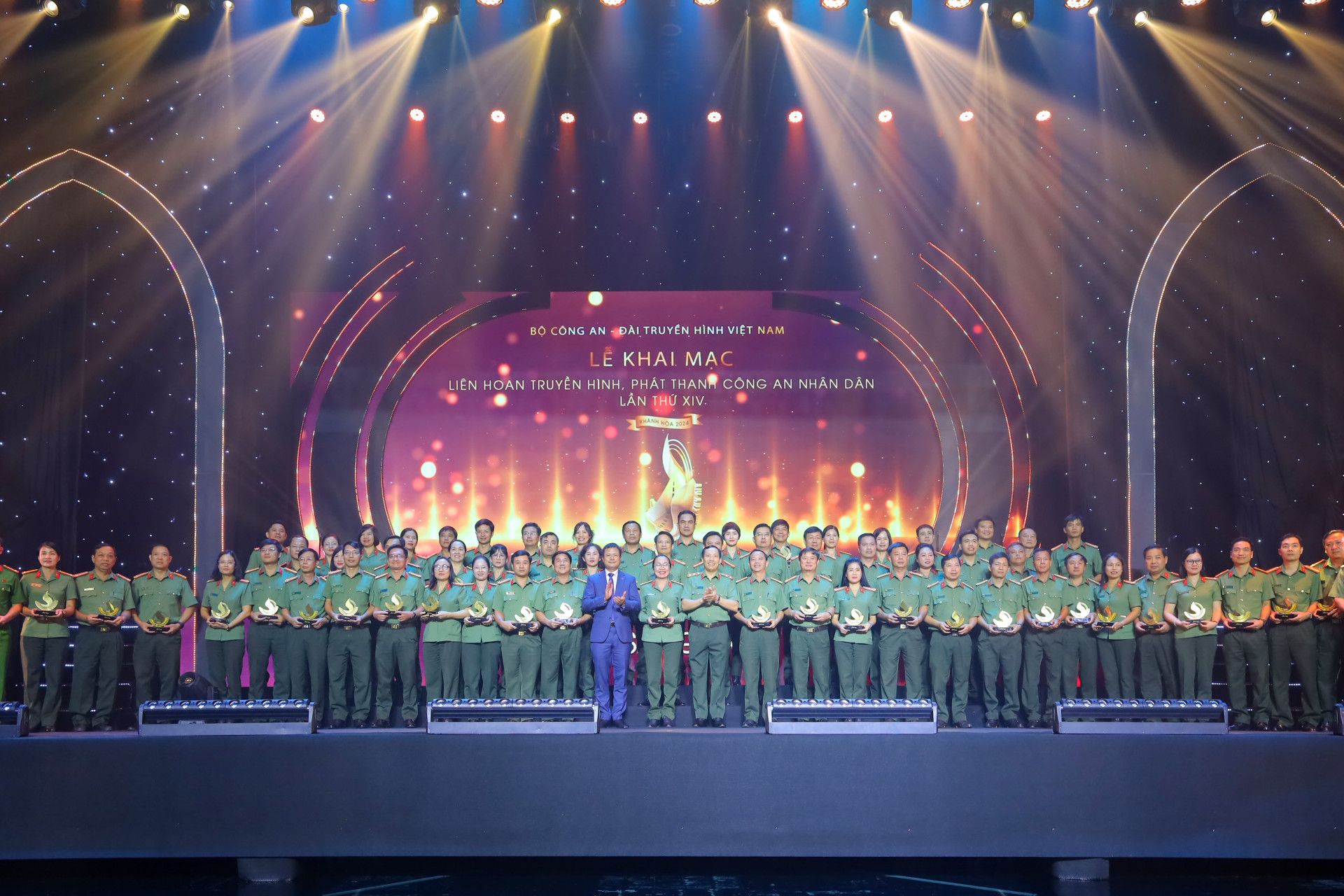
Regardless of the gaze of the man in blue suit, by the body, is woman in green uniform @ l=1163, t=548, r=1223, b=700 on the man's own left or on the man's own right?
on the man's own left

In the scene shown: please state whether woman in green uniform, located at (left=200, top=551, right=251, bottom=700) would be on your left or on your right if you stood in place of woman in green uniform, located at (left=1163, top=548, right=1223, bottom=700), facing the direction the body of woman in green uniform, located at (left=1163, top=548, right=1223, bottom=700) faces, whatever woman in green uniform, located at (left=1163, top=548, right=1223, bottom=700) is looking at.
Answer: on your right

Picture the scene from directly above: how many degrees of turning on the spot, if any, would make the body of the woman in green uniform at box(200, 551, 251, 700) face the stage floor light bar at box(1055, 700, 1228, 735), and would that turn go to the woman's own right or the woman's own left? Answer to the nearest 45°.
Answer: approximately 45° to the woman's own left

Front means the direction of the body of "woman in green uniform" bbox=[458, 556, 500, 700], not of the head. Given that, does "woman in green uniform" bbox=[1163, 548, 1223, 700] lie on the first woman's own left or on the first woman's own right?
on the first woman's own left

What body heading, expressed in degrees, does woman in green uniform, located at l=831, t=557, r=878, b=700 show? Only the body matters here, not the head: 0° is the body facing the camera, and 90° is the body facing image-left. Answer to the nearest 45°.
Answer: approximately 0°
